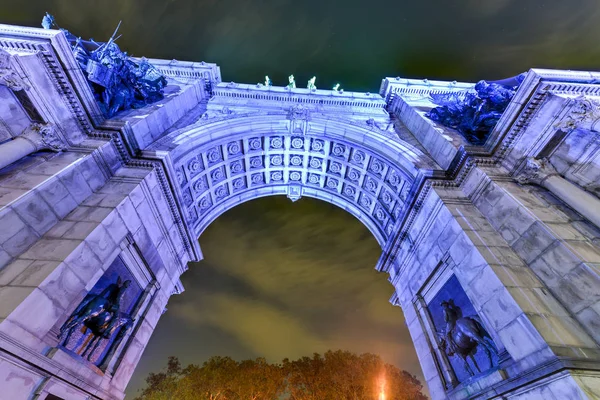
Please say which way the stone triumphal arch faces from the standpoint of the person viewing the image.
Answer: facing the viewer
